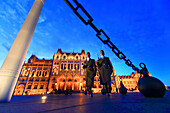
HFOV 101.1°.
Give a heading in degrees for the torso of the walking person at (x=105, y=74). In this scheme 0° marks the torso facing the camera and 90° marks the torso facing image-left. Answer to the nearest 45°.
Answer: approximately 45°

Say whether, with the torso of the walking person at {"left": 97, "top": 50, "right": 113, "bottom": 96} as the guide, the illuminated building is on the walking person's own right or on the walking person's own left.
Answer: on the walking person's own right

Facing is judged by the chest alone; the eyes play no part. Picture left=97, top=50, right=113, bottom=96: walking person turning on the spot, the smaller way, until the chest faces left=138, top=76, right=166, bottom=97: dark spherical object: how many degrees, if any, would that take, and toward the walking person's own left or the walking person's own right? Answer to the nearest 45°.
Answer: approximately 90° to the walking person's own left
